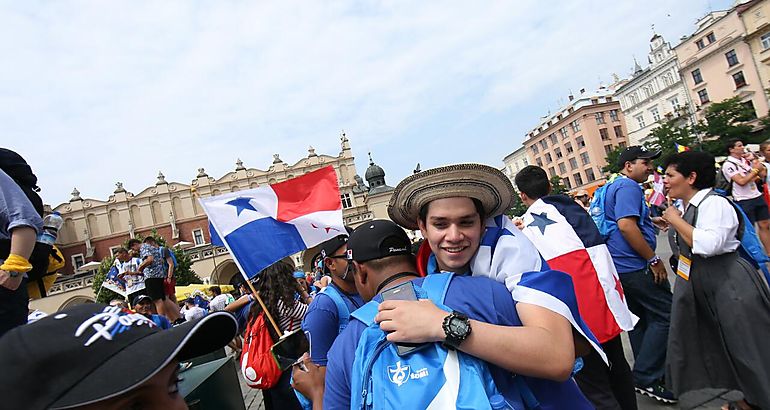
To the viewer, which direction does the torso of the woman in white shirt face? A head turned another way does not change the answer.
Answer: to the viewer's left

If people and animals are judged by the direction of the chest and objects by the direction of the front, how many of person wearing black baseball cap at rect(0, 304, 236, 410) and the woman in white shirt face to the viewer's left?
1

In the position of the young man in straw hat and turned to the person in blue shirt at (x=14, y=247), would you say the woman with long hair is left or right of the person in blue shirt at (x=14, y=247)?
right
